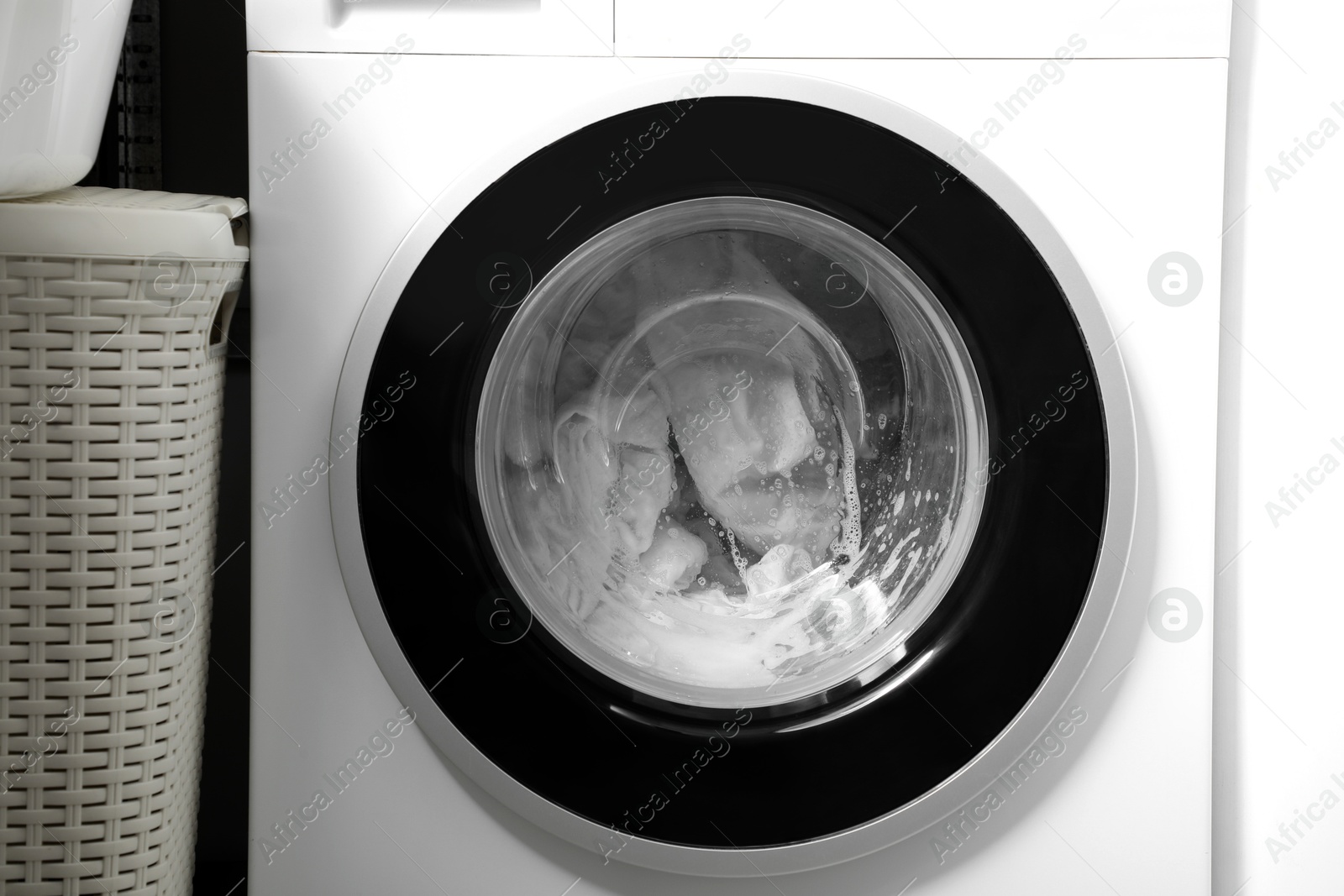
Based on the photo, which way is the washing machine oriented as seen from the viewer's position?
toward the camera
